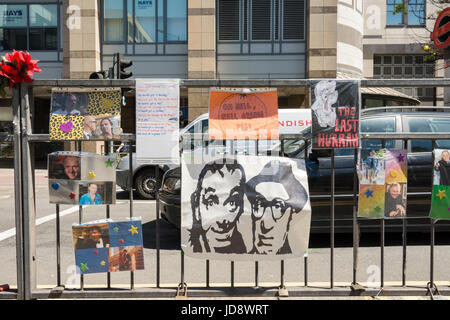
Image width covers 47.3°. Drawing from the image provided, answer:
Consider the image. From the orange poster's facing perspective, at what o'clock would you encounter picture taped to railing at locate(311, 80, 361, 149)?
The picture taped to railing is roughly at 9 o'clock from the orange poster.

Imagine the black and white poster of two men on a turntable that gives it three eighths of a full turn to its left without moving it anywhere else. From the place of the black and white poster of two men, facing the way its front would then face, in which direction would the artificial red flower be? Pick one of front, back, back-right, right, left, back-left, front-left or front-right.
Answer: back-left

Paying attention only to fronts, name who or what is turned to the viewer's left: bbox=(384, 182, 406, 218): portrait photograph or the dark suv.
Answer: the dark suv

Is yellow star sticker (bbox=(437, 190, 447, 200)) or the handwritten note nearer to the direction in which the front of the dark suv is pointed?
the handwritten note

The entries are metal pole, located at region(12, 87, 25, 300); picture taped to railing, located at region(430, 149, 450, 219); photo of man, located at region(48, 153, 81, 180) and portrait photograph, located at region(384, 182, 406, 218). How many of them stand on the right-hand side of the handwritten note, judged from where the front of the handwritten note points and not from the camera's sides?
2
